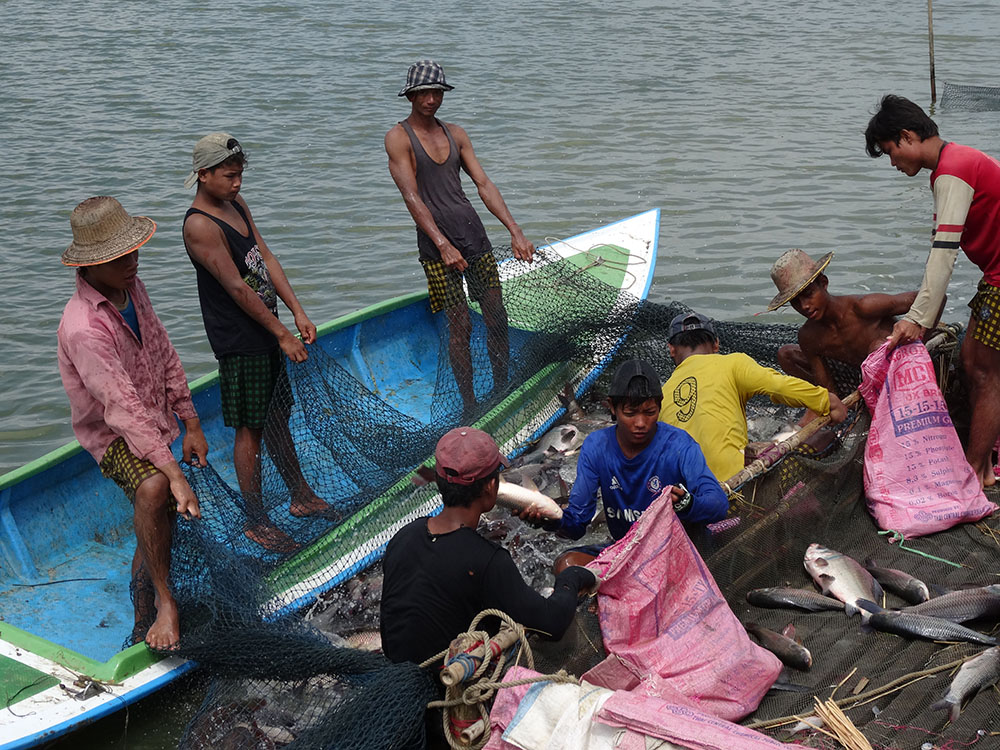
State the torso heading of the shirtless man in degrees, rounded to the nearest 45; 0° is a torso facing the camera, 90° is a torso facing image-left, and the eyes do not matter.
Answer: approximately 45°

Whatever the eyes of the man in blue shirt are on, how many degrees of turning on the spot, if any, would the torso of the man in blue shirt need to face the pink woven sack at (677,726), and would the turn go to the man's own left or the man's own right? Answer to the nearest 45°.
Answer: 0° — they already face it

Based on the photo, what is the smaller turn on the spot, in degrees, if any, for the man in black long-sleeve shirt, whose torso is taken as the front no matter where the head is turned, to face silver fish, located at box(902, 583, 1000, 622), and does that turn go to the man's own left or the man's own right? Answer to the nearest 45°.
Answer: approximately 45° to the man's own right

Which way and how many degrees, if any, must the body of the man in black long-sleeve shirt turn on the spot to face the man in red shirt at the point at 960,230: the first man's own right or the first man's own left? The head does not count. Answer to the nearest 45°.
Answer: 0° — they already face them

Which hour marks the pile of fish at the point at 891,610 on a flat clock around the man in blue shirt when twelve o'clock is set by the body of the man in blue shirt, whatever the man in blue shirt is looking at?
The pile of fish is roughly at 9 o'clock from the man in blue shirt.

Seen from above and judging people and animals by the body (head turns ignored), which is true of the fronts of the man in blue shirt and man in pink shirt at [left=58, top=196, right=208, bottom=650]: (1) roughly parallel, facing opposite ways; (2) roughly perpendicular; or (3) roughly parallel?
roughly perpendicular

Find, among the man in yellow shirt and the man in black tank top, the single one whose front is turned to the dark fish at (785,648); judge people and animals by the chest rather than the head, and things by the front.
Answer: the man in black tank top

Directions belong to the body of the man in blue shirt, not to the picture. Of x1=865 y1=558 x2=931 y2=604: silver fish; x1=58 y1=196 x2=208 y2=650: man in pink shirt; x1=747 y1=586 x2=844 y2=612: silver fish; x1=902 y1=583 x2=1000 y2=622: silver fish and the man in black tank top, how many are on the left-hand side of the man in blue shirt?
3

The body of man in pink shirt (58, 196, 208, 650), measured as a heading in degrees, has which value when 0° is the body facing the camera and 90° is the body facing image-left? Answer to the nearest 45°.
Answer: approximately 315°

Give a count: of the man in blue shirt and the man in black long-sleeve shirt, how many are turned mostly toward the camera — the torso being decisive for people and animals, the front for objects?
1

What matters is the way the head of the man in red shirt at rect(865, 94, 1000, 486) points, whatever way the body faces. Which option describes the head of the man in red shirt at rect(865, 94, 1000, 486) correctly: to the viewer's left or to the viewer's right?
to the viewer's left

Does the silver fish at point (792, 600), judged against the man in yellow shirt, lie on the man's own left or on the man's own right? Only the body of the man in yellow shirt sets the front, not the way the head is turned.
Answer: on the man's own right
